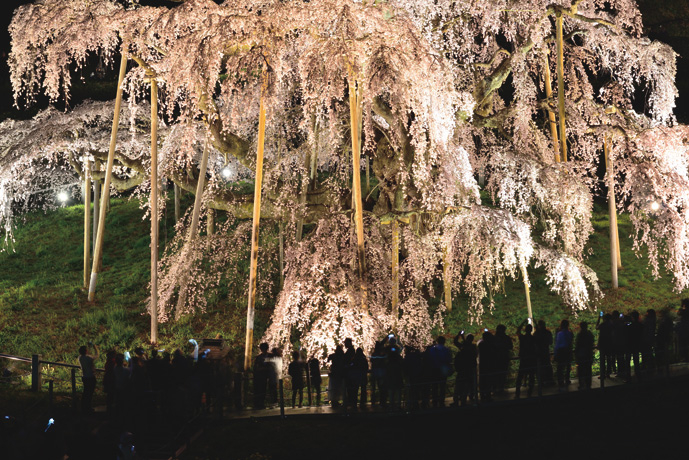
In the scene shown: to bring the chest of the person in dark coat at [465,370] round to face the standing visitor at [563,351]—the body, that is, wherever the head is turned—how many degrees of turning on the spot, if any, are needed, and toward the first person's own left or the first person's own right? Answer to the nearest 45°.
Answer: approximately 45° to the first person's own right

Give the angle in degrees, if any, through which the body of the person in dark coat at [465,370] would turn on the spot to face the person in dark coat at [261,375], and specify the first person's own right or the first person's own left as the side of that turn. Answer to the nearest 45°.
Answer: approximately 90° to the first person's own left

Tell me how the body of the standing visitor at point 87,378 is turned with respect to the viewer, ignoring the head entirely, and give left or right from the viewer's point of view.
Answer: facing away from the viewer and to the right of the viewer

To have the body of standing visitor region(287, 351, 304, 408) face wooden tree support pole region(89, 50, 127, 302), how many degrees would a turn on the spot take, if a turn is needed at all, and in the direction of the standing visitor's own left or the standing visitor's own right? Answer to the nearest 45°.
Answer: approximately 45° to the standing visitor's own left

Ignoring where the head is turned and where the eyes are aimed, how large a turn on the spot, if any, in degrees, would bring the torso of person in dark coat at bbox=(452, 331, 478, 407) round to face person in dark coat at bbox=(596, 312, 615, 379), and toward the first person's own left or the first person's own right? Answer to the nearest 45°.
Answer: approximately 45° to the first person's own right

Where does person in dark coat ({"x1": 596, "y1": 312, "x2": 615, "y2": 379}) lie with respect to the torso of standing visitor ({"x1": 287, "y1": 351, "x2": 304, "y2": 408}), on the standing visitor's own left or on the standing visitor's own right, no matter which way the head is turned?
on the standing visitor's own right

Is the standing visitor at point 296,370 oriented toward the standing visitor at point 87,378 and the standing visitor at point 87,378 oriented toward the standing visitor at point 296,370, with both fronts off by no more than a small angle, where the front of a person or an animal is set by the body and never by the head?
no

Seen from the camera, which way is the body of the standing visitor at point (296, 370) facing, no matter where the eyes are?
away from the camera

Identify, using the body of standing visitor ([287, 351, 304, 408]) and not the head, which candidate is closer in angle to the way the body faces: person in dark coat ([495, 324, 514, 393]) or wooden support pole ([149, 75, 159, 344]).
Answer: the wooden support pole

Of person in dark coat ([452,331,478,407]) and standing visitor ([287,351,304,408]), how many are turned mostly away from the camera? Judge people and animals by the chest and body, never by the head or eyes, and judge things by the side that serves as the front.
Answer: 2

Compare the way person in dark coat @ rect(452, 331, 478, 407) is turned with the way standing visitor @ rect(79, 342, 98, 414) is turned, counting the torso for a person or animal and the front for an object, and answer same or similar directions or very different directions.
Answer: same or similar directions

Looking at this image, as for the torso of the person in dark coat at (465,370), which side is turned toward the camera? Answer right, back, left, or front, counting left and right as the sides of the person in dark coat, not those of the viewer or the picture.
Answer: back

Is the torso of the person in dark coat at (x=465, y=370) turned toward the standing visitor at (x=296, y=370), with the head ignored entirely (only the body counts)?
no

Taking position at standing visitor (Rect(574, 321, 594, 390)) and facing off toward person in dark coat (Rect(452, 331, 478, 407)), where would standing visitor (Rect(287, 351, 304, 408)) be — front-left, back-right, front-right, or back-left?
front-right

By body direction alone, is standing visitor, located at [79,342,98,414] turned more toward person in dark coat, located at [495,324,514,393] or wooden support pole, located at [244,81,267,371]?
the wooden support pole
